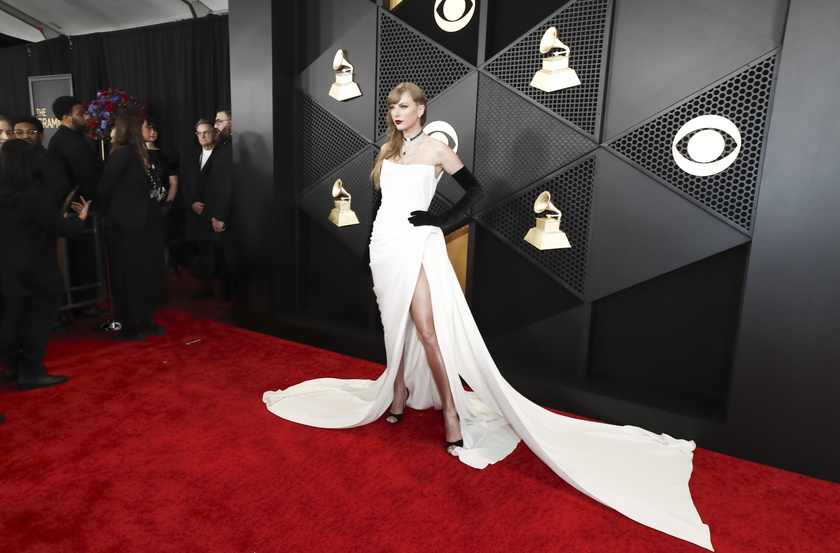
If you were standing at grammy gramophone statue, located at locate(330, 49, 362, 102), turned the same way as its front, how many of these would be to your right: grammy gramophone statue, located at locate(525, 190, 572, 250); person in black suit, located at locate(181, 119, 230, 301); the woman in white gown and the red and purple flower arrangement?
2

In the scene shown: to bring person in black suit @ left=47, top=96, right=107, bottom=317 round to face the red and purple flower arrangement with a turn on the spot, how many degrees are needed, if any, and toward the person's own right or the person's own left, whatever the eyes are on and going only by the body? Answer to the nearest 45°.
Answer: approximately 90° to the person's own left

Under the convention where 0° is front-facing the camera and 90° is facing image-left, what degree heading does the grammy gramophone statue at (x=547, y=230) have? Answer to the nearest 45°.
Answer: approximately 45°

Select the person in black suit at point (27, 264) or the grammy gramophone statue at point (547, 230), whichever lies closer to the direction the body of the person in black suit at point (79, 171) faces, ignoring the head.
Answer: the grammy gramophone statue

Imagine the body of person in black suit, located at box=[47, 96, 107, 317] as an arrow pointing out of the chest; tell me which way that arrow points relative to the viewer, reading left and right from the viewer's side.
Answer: facing to the right of the viewer
